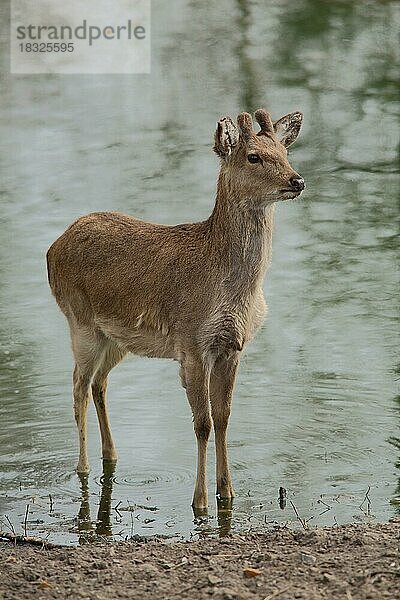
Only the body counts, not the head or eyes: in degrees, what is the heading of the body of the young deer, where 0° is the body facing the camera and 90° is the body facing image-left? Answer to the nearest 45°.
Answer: approximately 315°

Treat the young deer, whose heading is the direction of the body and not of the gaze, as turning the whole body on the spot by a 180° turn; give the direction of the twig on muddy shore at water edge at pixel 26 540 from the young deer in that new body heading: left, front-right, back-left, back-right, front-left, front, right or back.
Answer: left
